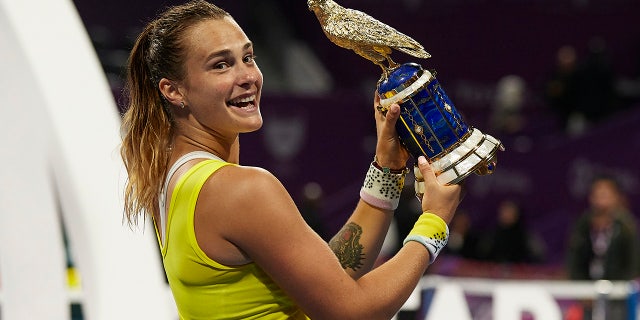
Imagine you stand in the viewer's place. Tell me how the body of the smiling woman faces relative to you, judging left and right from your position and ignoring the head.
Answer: facing to the right of the viewer

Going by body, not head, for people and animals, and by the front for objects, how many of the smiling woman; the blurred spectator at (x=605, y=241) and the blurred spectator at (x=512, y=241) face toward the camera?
2

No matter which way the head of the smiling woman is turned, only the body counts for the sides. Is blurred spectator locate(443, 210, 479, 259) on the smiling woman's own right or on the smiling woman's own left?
on the smiling woman's own left

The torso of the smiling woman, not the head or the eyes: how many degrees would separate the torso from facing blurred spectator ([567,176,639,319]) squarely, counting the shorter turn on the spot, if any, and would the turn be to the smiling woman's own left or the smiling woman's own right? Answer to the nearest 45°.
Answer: approximately 45° to the smiling woman's own left

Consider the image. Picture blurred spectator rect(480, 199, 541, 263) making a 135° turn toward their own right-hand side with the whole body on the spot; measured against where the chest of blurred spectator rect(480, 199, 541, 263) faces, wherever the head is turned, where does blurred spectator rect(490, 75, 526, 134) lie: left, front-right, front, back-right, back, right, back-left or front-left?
front-right

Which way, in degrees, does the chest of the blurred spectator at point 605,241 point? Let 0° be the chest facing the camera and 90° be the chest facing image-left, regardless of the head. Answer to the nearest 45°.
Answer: approximately 0°

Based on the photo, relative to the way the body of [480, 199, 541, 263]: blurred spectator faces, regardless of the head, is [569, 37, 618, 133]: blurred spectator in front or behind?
behind

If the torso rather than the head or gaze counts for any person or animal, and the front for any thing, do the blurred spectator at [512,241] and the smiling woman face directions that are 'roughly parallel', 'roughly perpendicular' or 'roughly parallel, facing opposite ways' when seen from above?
roughly perpendicular

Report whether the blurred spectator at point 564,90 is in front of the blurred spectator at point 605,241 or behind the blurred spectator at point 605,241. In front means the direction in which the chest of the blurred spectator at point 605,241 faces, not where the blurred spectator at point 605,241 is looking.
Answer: behind

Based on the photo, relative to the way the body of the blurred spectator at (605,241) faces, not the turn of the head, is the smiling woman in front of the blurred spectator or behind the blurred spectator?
in front

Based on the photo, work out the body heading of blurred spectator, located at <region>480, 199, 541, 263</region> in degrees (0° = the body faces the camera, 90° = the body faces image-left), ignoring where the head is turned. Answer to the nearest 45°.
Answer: approximately 0°
